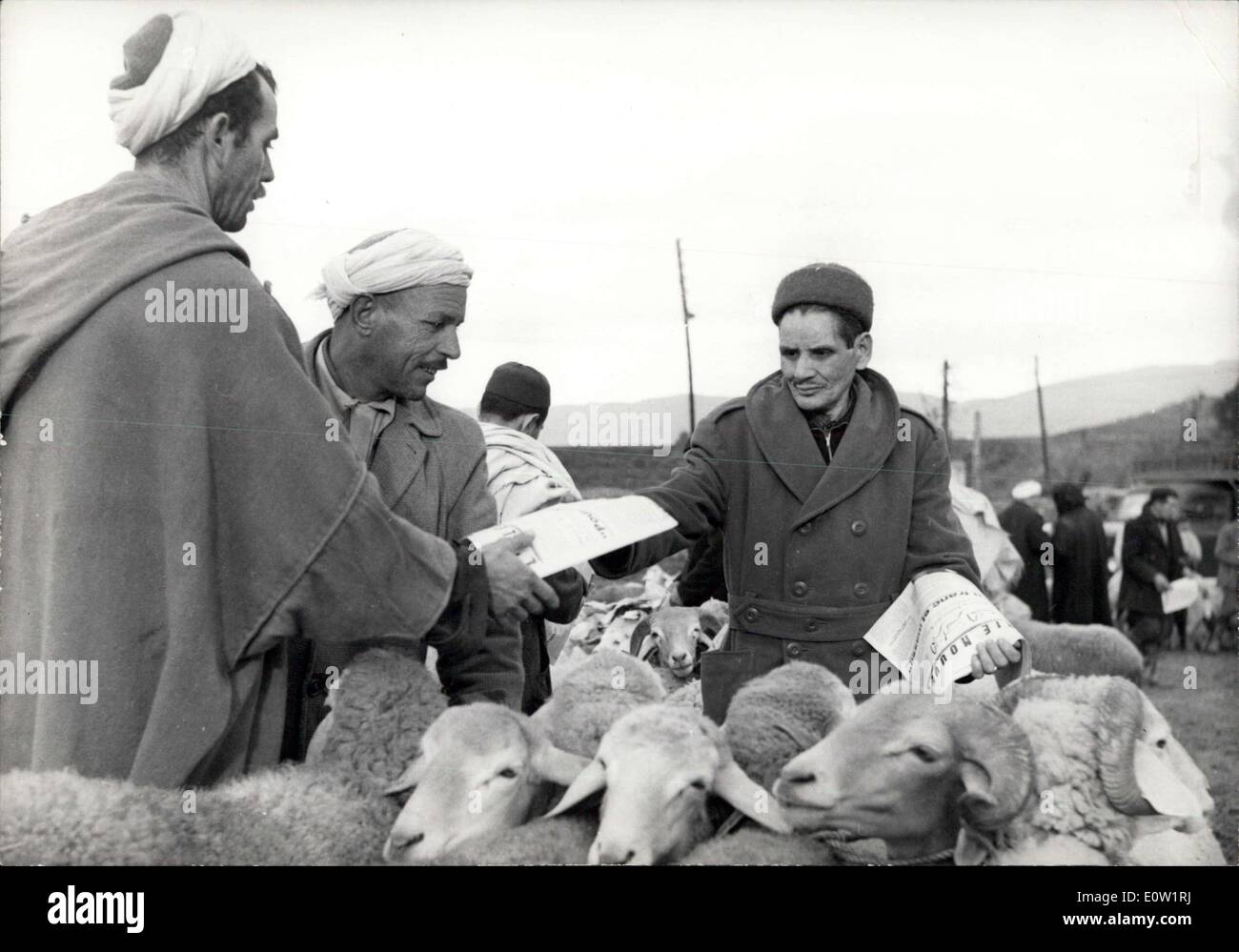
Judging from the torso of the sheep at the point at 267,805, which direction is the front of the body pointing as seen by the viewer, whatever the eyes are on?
to the viewer's right

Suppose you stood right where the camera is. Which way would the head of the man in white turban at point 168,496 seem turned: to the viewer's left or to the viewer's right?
to the viewer's right

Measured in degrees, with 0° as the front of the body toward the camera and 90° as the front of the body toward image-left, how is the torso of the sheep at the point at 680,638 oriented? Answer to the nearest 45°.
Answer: approximately 0°

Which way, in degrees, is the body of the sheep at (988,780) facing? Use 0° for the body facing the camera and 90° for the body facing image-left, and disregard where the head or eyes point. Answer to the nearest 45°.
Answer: approximately 90°

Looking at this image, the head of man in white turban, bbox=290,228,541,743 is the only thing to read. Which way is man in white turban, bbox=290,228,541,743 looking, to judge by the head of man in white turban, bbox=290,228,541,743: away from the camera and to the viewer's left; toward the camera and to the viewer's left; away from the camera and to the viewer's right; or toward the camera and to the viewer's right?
toward the camera and to the viewer's right

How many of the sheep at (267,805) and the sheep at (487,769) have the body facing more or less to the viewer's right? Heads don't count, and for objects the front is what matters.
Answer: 1
